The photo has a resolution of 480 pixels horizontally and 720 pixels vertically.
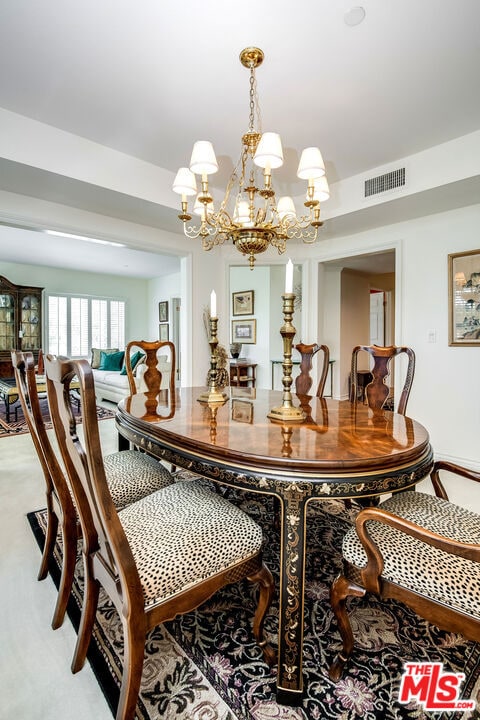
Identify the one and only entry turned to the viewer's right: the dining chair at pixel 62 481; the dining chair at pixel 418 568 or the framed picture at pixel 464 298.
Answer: the dining chair at pixel 62 481

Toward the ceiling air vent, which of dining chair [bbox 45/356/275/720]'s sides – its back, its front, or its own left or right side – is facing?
front

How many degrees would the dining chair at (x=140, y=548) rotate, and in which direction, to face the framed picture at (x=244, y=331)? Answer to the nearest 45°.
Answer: approximately 45° to its left

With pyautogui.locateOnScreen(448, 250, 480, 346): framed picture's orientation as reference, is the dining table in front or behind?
in front

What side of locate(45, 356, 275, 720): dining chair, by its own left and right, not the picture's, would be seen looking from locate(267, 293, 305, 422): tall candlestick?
front

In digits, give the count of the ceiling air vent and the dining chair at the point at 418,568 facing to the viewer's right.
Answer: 0

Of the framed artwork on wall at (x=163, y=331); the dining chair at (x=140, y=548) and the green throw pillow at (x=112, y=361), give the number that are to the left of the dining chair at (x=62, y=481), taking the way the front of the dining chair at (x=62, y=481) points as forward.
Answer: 2

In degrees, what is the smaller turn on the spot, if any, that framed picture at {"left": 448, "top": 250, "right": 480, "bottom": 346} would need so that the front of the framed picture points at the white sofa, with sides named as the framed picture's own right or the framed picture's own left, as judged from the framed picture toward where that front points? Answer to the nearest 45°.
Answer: approximately 45° to the framed picture's own right

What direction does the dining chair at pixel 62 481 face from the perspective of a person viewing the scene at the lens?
facing to the right of the viewer

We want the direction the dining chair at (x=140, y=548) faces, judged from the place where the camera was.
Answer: facing away from the viewer and to the right of the viewer

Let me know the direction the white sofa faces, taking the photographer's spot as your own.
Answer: facing the viewer and to the left of the viewer

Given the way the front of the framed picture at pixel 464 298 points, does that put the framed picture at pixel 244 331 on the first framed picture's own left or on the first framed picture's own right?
on the first framed picture's own right

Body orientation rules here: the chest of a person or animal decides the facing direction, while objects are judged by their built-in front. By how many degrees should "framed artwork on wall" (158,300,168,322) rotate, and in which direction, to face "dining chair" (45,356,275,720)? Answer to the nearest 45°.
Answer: approximately 45° to its left

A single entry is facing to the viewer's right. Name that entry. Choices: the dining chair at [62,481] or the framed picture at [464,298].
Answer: the dining chair

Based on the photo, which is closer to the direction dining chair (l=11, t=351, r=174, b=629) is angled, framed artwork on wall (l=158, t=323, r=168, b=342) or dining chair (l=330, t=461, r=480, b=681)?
the dining chair

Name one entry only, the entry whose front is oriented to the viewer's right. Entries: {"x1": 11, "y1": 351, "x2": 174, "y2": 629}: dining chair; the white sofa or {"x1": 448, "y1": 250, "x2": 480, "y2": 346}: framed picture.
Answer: the dining chair
